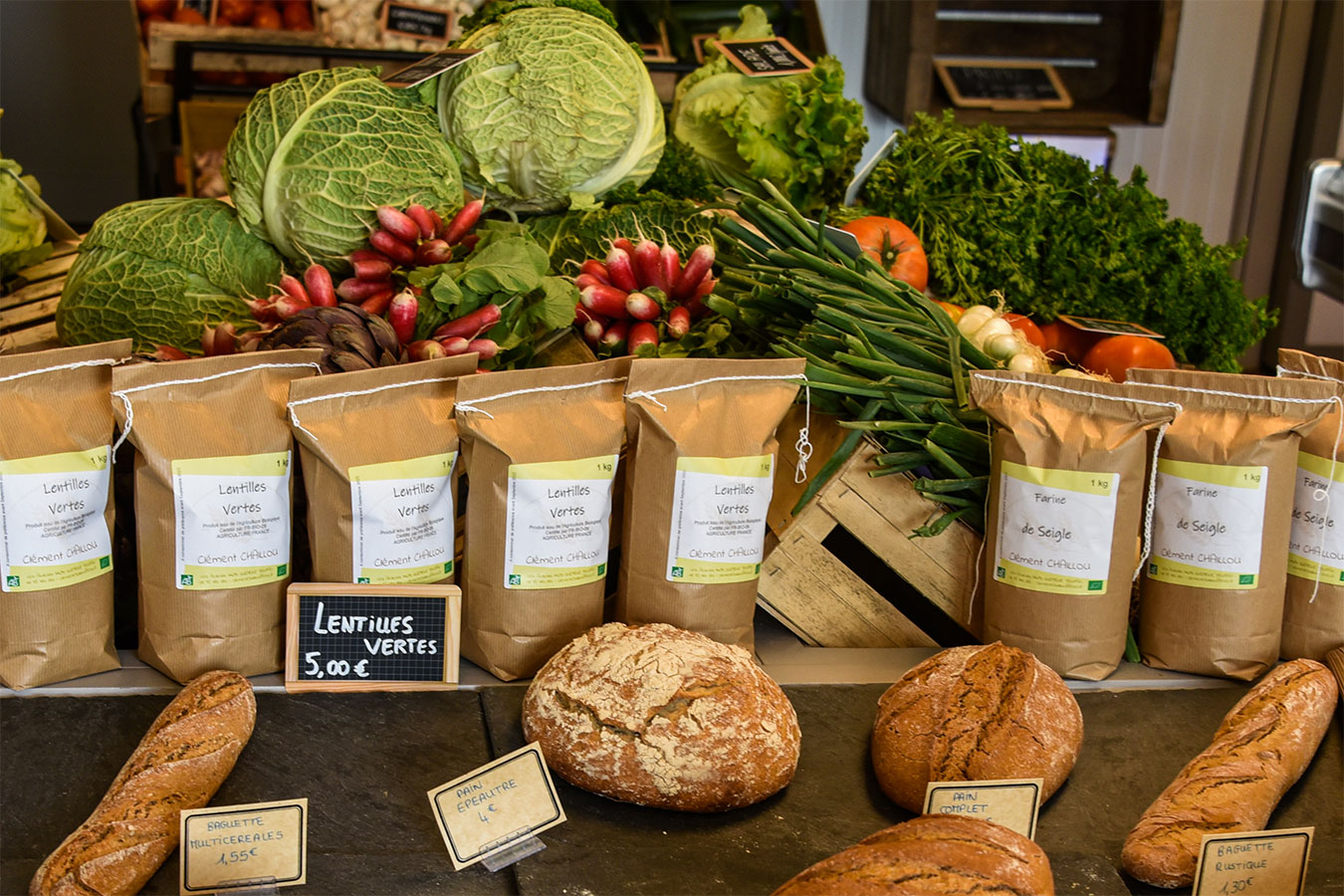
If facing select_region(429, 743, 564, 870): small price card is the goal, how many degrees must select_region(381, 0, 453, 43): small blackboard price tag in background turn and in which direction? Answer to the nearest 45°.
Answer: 0° — it already faces it

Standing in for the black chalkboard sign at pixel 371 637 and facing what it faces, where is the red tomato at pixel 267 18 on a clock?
The red tomato is roughly at 6 o'clock from the black chalkboard sign.

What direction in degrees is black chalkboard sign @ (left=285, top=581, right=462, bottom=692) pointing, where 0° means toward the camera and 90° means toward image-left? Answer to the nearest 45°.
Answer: approximately 0°

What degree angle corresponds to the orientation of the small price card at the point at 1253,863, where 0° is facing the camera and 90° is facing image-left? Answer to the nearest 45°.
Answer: approximately 0°

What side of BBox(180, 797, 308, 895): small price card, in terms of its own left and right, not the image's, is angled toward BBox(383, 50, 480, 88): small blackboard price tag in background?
back

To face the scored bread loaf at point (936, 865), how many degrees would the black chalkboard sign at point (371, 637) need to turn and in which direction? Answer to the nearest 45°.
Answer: approximately 45° to its left
